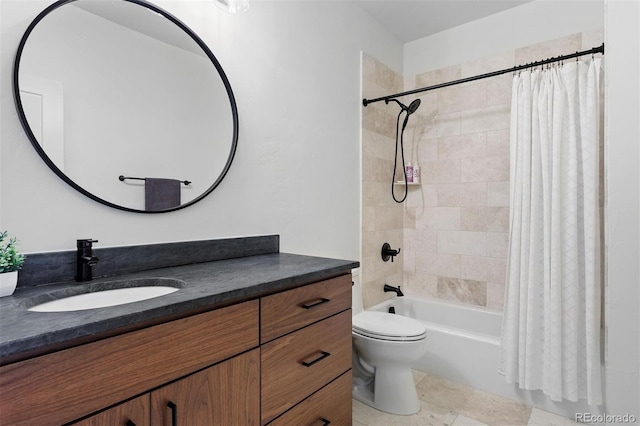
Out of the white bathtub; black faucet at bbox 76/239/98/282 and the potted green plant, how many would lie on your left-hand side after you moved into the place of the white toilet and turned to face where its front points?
1

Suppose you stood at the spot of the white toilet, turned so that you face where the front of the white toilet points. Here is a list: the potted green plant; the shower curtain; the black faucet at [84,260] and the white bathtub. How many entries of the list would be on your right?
2

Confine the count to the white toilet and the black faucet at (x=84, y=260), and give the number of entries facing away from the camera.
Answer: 0

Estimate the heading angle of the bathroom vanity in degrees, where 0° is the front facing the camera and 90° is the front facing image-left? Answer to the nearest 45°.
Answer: approximately 315°

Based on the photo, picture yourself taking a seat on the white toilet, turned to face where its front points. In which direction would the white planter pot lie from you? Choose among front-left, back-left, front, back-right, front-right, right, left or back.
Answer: right

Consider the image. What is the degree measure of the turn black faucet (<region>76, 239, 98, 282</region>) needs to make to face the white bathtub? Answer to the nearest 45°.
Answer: approximately 45° to its left

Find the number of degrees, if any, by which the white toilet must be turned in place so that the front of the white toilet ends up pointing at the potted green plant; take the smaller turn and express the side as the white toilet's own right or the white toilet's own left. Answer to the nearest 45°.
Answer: approximately 90° to the white toilet's own right

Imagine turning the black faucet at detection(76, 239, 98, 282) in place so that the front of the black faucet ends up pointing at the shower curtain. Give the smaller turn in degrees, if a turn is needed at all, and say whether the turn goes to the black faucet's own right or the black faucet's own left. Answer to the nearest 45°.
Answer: approximately 45° to the black faucet's own left

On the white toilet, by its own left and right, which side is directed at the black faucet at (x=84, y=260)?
right

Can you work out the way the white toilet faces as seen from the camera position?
facing the viewer and to the right of the viewer

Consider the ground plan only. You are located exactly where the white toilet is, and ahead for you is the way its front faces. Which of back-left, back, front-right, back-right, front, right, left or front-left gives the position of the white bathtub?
left
